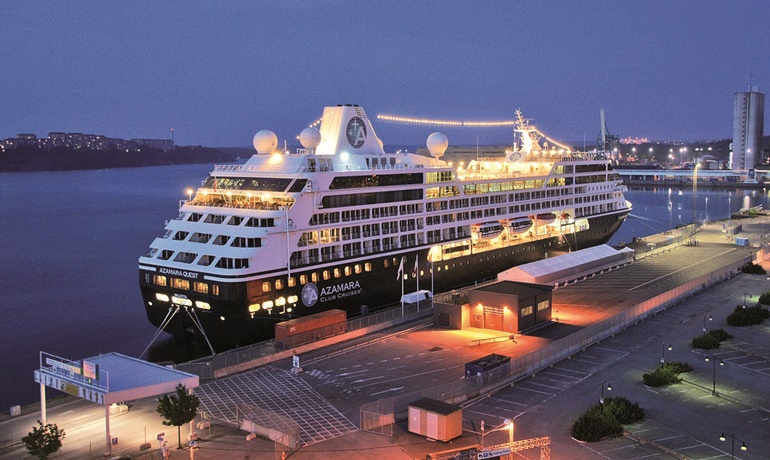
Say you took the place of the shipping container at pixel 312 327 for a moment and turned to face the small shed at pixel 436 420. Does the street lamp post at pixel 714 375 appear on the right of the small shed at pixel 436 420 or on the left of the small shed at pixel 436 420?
left

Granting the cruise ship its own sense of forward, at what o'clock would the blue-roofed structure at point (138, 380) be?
The blue-roofed structure is roughly at 5 o'clock from the cruise ship.

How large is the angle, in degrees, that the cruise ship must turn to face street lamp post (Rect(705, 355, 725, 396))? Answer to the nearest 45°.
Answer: approximately 90° to its right

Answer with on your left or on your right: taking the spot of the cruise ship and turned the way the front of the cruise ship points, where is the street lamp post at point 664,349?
on your right

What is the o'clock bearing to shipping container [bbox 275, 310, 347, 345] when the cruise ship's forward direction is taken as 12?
The shipping container is roughly at 4 o'clock from the cruise ship.

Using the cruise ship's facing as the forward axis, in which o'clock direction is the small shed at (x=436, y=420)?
The small shed is roughly at 4 o'clock from the cruise ship.

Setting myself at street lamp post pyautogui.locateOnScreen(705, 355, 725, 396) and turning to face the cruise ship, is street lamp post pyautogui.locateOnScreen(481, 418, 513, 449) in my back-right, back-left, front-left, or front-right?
back-left

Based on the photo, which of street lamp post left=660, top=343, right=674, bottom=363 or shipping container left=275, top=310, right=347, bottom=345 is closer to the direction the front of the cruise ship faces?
the street lamp post

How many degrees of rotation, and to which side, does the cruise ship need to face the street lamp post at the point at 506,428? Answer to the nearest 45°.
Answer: approximately 90° to its right

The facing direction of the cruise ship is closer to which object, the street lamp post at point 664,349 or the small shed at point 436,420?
the street lamp post

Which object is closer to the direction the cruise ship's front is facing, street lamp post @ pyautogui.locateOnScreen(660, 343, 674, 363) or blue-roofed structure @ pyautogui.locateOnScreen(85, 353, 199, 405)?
the street lamp post

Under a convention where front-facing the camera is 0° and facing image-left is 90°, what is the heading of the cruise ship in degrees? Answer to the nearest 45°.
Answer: approximately 225°
